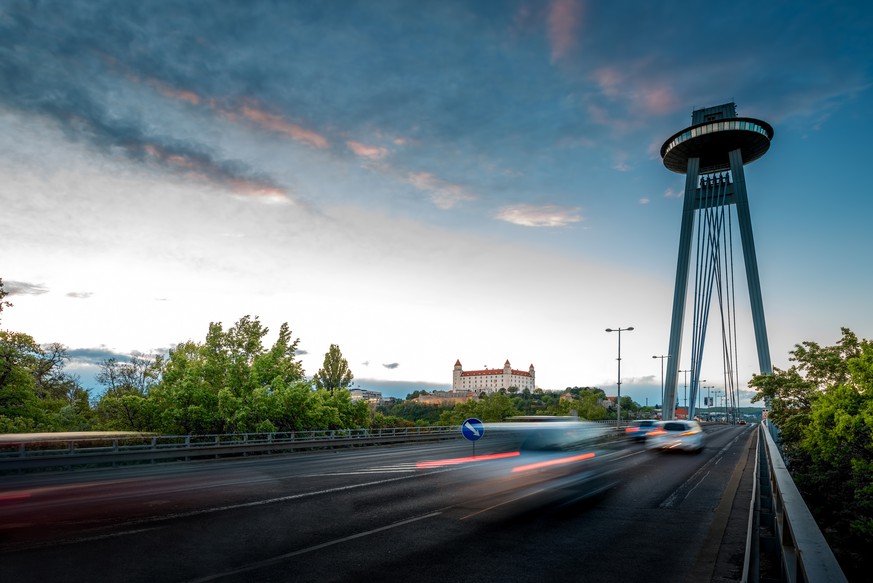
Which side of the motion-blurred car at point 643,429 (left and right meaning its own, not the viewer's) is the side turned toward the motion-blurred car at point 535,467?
back

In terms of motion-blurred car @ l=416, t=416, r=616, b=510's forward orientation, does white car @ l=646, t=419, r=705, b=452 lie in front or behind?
in front

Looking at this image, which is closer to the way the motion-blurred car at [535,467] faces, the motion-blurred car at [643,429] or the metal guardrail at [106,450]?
the motion-blurred car

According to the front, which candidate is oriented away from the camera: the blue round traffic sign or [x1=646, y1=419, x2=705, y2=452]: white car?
the white car

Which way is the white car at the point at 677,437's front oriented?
away from the camera

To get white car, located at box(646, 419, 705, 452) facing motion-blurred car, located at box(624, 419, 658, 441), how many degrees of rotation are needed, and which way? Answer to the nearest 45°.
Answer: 0° — it already faces it

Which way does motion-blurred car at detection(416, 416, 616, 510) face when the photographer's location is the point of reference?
facing away from the viewer and to the right of the viewer

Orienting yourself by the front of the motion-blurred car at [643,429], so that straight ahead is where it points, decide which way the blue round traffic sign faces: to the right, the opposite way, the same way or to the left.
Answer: the opposite way

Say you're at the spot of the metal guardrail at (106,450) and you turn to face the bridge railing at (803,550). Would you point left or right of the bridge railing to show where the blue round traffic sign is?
left

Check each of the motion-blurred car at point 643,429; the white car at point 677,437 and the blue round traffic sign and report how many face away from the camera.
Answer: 2

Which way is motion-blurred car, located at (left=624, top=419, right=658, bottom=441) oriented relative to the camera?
away from the camera

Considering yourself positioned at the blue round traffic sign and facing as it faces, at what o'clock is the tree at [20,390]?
The tree is roughly at 4 o'clock from the blue round traffic sign.
